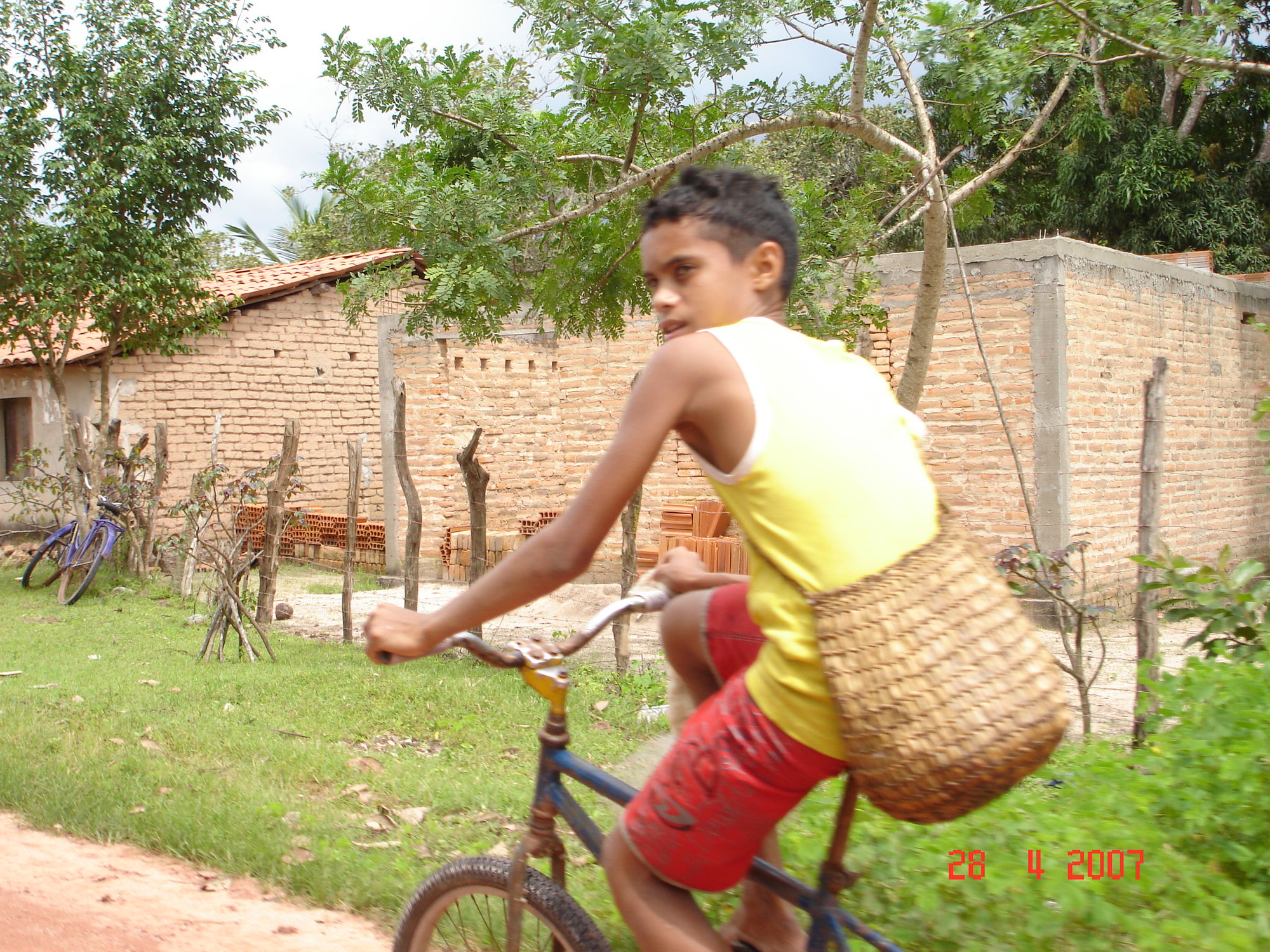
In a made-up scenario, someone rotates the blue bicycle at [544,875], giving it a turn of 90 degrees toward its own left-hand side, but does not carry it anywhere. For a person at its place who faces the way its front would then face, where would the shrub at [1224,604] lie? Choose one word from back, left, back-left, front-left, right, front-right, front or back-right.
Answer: back

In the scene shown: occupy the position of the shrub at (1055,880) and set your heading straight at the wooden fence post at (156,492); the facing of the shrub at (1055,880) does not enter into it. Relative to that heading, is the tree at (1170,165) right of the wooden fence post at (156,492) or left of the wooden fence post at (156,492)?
right

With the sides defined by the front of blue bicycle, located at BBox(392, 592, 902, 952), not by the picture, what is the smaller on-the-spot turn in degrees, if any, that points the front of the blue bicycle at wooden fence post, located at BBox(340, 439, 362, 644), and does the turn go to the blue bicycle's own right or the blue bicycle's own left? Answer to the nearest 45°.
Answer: approximately 45° to the blue bicycle's own right

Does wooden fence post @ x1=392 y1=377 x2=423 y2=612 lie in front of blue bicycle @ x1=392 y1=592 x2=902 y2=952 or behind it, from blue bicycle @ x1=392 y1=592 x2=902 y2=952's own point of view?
in front

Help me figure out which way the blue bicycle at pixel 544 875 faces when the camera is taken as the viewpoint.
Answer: facing away from the viewer and to the left of the viewer

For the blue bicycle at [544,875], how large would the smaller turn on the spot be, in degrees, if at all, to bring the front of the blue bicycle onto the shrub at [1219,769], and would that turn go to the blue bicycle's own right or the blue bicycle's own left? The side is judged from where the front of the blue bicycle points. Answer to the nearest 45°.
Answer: approximately 90° to the blue bicycle's own right

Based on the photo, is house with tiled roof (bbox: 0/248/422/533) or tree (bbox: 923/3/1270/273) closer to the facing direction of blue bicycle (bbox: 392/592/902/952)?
the house with tiled roof

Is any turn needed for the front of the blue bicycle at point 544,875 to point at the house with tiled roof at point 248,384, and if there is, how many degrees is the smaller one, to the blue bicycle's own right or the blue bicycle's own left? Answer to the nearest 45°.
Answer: approximately 45° to the blue bicycle's own right

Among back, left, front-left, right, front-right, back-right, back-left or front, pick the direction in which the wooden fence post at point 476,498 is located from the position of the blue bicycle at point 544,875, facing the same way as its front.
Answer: front-right
